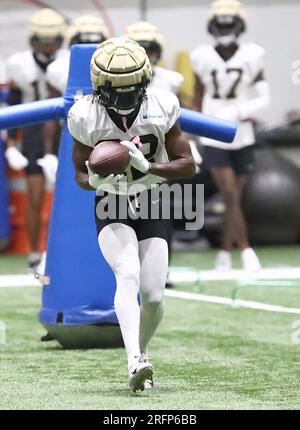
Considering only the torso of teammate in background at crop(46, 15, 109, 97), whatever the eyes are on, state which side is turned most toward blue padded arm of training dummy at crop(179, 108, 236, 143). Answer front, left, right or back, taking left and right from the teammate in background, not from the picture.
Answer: front

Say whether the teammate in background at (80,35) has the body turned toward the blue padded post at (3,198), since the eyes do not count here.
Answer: no

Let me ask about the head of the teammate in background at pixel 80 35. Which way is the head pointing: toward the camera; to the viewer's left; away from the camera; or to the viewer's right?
toward the camera

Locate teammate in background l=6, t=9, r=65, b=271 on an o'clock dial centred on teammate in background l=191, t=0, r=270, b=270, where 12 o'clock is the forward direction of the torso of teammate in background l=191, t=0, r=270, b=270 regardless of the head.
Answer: teammate in background l=6, t=9, r=65, b=271 is roughly at 3 o'clock from teammate in background l=191, t=0, r=270, b=270.

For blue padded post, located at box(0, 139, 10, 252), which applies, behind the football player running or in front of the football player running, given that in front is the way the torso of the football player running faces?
behind

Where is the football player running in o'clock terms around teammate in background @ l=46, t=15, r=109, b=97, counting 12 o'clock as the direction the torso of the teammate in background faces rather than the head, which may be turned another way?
The football player running is roughly at 12 o'clock from the teammate in background.

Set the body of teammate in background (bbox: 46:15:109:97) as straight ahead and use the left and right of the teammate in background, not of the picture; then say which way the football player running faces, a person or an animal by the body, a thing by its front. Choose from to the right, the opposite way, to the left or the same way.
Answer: the same way

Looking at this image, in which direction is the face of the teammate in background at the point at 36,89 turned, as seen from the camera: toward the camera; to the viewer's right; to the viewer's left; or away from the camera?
toward the camera

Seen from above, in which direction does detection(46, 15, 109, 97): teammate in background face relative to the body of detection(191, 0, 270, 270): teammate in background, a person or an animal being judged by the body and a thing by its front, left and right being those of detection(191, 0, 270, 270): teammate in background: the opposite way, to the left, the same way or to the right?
the same way

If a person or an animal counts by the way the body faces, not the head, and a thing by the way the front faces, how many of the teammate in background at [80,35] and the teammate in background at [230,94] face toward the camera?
2

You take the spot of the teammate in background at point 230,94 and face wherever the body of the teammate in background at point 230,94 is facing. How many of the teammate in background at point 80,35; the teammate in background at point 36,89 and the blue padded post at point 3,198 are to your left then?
0

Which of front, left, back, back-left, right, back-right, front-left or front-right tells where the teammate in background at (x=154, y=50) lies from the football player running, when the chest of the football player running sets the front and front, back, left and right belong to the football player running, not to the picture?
back

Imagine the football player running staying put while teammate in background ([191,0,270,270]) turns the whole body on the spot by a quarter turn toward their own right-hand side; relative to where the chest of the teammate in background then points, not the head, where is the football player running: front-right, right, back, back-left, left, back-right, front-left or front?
left

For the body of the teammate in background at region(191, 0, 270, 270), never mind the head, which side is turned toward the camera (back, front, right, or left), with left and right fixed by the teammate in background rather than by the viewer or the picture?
front

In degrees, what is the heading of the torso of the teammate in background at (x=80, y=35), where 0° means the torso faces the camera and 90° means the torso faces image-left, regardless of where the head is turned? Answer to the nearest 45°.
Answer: approximately 0°

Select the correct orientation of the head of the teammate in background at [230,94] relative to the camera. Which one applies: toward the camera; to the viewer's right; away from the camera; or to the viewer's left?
toward the camera

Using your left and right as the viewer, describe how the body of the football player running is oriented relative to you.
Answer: facing the viewer

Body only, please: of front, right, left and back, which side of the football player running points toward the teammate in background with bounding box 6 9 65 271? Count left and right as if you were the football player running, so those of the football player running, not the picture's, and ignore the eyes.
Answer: back
